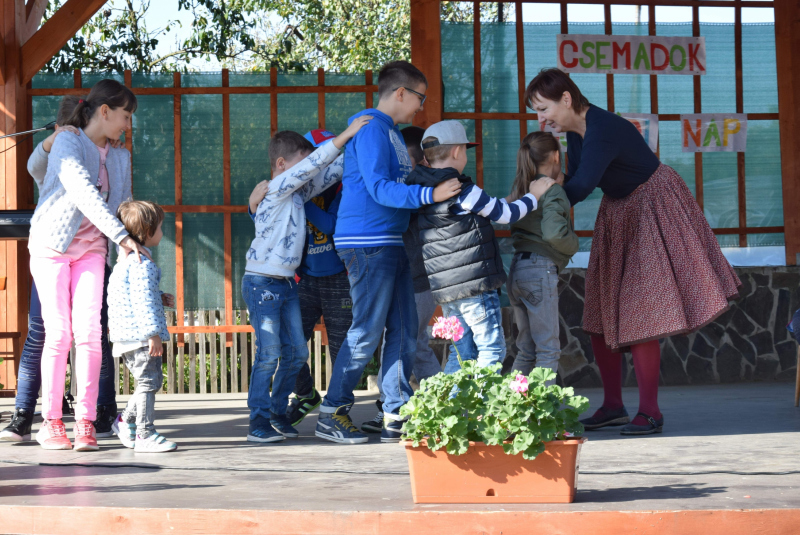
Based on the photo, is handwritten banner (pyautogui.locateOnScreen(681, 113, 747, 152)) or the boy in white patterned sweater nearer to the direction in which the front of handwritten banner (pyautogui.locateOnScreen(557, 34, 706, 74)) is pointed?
the boy in white patterned sweater

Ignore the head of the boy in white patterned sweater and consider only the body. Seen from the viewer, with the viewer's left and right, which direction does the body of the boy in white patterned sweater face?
facing to the right of the viewer

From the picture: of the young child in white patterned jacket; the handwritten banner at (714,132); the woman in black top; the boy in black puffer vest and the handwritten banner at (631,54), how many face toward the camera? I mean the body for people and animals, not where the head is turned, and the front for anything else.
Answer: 2

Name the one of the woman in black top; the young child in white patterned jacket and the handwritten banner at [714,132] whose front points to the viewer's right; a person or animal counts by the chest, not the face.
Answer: the young child in white patterned jacket

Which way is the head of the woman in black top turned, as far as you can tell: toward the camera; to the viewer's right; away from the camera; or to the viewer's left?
to the viewer's left

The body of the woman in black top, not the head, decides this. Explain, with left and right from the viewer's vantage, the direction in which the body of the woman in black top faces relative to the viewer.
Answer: facing to the left of the viewer

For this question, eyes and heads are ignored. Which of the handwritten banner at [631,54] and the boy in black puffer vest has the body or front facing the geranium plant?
the handwritten banner

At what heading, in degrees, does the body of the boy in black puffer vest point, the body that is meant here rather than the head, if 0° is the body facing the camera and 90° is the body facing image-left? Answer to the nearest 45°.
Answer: approximately 225°

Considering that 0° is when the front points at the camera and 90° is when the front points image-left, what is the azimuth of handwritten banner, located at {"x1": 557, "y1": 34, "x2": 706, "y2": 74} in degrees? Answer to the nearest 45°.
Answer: approximately 0°

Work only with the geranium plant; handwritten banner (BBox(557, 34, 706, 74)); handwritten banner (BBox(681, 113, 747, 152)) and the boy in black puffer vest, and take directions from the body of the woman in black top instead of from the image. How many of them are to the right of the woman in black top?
2

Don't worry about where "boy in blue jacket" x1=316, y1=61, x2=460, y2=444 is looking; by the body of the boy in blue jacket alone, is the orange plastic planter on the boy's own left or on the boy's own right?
on the boy's own right
